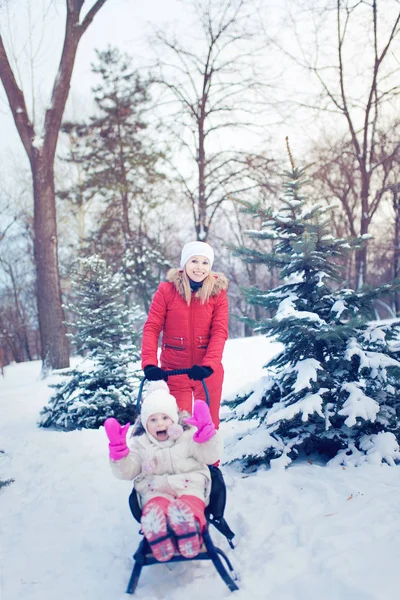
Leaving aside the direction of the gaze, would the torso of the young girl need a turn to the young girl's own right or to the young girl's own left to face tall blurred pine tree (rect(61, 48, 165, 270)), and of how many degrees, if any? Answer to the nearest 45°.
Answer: approximately 180°

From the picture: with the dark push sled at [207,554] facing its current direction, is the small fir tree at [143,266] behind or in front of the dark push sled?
behind

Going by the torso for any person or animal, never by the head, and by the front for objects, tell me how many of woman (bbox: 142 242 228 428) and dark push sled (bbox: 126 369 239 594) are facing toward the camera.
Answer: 2

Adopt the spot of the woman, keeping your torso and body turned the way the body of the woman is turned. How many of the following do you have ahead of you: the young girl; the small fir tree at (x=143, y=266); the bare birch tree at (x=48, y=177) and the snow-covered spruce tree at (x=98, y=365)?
1

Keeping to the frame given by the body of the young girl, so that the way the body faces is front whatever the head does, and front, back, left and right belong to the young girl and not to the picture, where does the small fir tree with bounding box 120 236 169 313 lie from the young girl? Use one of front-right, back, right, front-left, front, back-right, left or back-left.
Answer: back

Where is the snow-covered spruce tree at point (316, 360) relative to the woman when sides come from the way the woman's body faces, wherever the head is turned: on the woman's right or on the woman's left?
on the woman's left

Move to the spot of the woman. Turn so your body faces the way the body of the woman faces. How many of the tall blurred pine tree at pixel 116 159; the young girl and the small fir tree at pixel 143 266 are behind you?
2

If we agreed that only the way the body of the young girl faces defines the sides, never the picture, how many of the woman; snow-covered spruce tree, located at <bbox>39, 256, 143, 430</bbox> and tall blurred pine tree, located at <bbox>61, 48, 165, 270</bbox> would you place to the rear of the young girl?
3

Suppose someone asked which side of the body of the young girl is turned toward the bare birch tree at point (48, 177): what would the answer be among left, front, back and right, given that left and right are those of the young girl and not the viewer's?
back

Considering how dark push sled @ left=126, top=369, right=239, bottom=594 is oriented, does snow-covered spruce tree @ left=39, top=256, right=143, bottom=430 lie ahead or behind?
behind

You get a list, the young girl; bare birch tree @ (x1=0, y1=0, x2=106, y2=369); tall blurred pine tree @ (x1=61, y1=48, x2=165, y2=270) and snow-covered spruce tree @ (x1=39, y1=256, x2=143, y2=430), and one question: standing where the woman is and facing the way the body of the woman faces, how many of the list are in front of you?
1

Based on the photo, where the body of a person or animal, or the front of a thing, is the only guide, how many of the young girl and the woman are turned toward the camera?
2

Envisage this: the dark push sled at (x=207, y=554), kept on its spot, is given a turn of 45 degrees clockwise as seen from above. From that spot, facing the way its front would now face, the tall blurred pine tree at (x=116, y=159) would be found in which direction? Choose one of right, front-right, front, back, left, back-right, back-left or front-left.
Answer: back-right
